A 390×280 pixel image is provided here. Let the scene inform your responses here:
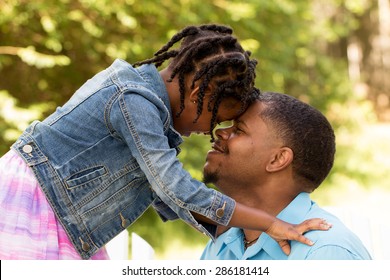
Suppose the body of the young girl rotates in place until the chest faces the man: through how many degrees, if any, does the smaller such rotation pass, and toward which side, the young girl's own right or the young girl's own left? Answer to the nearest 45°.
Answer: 0° — they already face them

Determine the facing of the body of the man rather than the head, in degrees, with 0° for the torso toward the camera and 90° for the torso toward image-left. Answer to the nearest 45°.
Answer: approximately 45°

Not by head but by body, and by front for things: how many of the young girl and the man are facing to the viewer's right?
1

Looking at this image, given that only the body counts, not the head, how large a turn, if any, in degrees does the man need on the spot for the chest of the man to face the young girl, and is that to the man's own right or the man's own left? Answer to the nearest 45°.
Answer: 0° — they already face them

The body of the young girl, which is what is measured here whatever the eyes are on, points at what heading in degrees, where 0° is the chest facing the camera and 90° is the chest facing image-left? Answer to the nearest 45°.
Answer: approximately 270°
